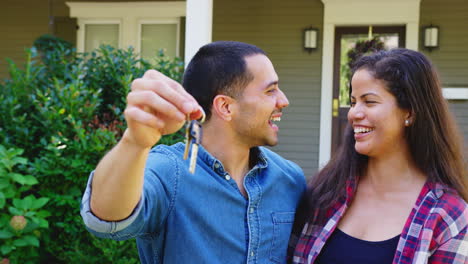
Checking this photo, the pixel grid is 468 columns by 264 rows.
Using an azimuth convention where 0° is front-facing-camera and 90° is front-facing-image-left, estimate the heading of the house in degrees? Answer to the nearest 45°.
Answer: approximately 0°

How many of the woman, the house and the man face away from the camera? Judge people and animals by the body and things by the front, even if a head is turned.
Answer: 0

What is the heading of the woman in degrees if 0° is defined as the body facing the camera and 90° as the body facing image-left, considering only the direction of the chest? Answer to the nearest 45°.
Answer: approximately 45°

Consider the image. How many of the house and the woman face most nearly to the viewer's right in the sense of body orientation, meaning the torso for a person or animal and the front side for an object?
0

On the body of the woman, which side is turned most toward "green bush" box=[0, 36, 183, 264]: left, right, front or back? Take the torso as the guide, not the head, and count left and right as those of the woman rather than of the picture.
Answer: right

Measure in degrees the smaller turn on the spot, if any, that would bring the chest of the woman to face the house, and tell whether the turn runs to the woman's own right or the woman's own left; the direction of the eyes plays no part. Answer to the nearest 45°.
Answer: approximately 135° to the woman's own right

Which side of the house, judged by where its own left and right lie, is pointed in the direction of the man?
front

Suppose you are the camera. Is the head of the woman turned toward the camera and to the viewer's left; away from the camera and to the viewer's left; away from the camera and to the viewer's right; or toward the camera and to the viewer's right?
toward the camera and to the viewer's left

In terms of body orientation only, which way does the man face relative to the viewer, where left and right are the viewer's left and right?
facing the viewer and to the right of the viewer

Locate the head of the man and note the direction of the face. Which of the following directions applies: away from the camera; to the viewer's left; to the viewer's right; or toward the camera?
to the viewer's right

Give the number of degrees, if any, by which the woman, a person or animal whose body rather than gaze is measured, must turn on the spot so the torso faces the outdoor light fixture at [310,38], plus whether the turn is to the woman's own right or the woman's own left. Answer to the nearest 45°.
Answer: approximately 135° to the woman's own right
